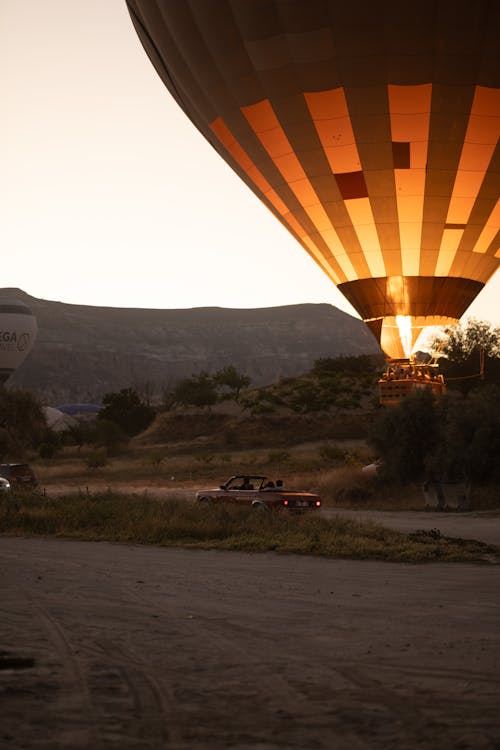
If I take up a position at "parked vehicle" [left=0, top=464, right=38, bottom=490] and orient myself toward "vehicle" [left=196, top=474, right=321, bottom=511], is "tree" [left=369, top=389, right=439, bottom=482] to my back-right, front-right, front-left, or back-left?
front-left

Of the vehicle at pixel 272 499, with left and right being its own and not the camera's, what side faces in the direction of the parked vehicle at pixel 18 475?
front

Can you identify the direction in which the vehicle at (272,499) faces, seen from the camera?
facing away from the viewer and to the left of the viewer
